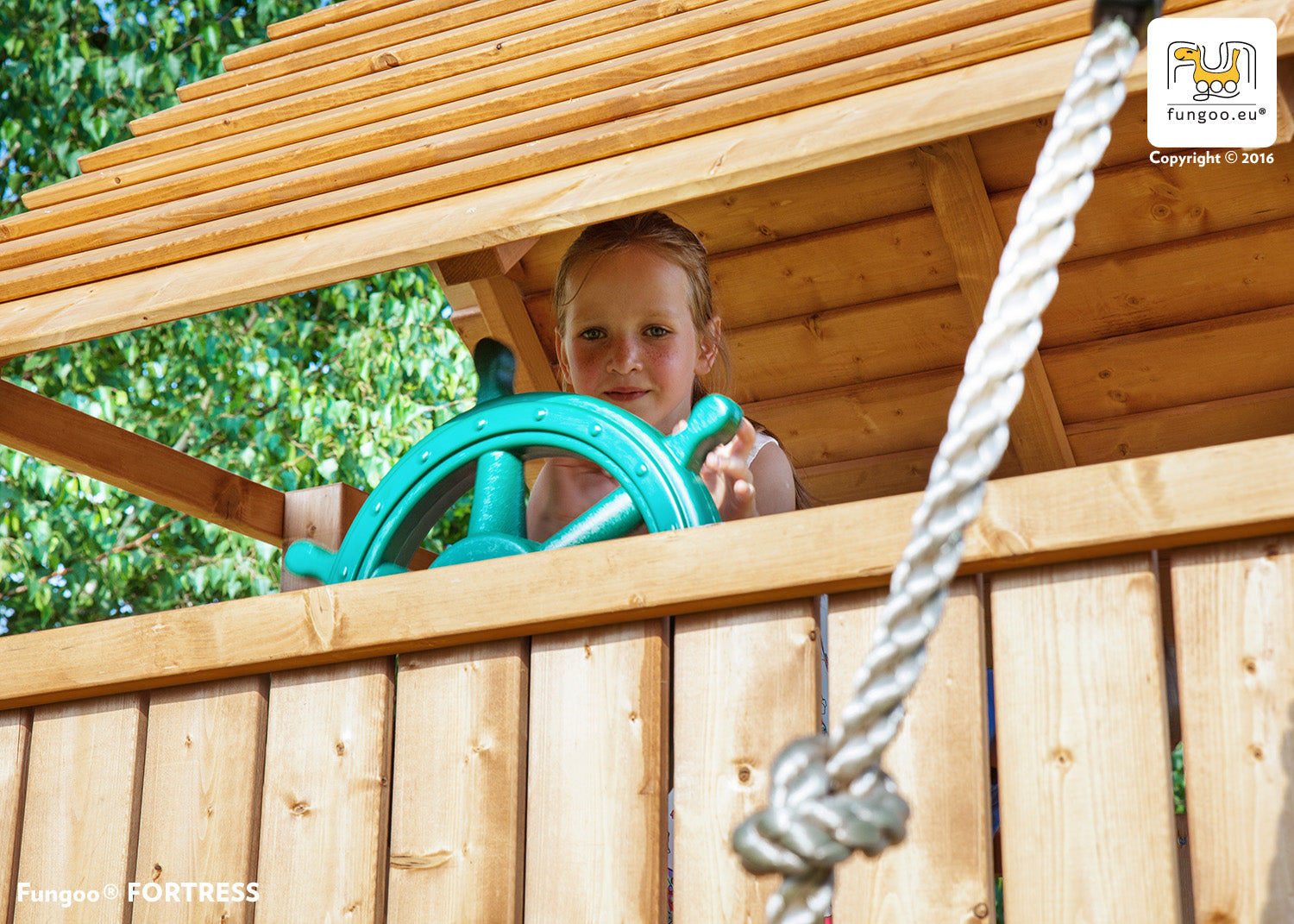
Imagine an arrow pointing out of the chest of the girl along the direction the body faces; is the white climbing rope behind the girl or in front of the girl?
in front

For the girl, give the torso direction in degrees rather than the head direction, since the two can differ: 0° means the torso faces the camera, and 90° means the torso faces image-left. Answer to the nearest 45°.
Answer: approximately 0°

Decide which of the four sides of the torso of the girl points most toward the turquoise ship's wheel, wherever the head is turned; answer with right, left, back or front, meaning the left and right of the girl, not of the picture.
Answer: front

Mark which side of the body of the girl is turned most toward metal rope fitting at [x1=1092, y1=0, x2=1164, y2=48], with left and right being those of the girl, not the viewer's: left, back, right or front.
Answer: front

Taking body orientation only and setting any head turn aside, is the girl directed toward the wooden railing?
yes

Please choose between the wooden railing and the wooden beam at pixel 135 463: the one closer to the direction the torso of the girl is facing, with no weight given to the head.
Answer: the wooden railing

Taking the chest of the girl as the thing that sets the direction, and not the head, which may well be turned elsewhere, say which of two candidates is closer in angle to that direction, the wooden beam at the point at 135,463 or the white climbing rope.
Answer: the white climbing rope
